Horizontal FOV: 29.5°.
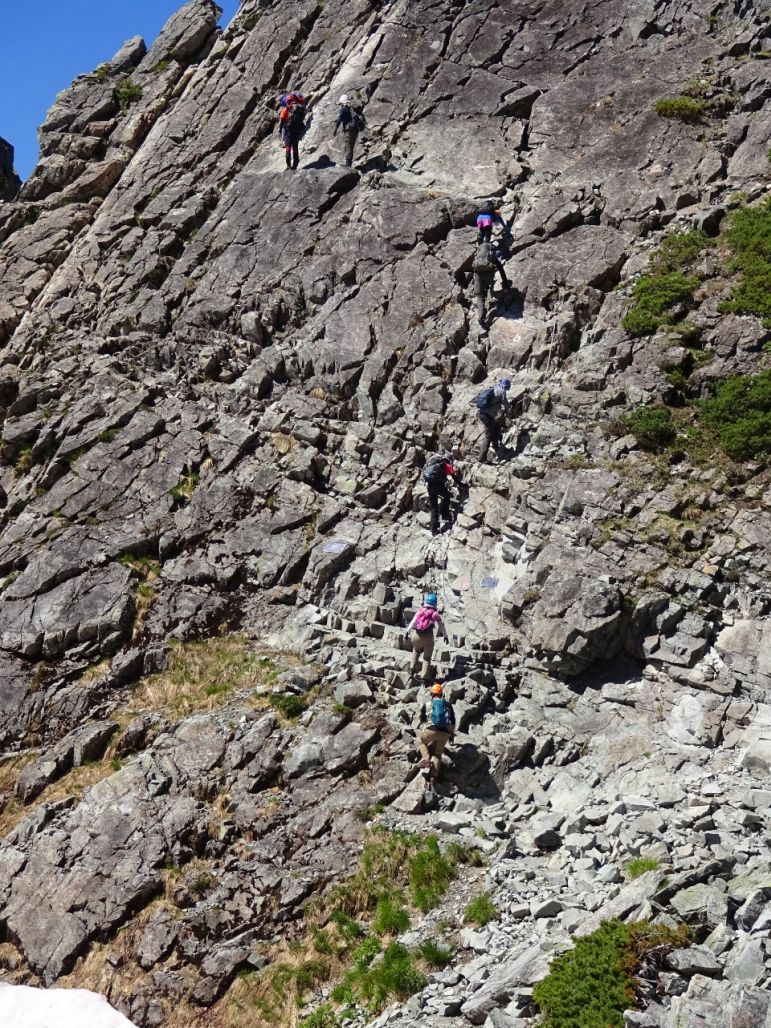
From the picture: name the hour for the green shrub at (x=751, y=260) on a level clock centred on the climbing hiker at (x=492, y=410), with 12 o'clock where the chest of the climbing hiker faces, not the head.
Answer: The green shrub is roughly at 1 o'clock from the climbing hiker.

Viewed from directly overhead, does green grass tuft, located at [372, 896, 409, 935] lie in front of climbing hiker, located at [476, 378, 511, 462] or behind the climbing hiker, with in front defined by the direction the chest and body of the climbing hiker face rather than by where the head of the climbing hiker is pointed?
behind

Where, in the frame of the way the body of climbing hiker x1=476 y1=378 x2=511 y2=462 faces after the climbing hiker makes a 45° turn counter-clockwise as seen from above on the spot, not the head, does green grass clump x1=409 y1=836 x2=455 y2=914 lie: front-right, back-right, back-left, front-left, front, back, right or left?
back

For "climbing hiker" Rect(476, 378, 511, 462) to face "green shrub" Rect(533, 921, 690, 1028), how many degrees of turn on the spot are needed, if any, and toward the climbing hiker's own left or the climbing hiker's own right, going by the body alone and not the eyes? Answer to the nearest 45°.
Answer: approximately 135° to the climbing hiker's own right

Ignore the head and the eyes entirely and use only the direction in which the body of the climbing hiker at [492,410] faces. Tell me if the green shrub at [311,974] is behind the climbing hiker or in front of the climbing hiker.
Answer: behind

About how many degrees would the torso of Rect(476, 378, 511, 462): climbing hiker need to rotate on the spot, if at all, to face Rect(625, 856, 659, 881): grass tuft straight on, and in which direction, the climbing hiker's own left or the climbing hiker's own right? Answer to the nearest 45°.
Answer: approximately 135° to the climbing hiker's own right

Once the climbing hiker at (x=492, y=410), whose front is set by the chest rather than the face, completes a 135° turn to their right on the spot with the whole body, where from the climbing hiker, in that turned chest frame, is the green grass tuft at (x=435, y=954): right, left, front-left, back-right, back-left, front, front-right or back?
front

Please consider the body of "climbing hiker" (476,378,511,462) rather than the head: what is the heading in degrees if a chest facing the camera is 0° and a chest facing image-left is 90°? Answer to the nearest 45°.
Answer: approximately 225°

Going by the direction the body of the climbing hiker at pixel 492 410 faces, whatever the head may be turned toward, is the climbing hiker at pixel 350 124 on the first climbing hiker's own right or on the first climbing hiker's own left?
on the first climbing hiker's own left
